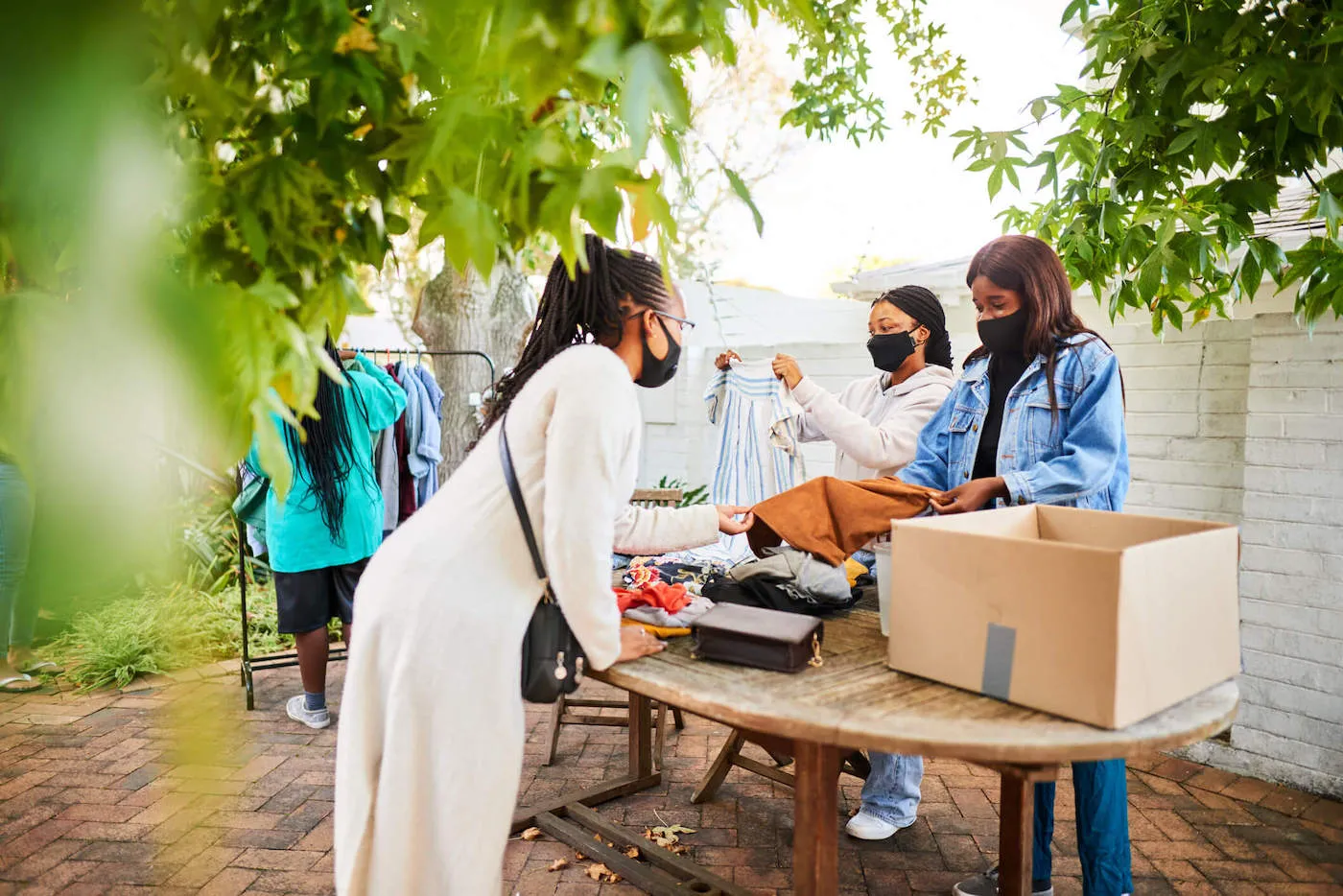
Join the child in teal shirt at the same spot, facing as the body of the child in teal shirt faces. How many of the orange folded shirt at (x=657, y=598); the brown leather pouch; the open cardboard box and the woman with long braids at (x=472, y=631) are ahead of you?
0

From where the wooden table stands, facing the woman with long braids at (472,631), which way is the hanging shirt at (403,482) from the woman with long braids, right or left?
right

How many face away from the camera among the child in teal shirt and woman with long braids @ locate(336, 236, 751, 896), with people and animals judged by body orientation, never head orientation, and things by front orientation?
1

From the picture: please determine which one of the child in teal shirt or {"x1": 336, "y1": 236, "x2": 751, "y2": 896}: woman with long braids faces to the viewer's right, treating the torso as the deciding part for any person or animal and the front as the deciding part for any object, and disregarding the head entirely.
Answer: the woman with long braids

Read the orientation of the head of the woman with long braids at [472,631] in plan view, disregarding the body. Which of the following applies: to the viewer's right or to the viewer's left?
to the viewer's right

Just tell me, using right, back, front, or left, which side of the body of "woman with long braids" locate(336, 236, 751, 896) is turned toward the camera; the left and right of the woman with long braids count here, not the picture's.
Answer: right

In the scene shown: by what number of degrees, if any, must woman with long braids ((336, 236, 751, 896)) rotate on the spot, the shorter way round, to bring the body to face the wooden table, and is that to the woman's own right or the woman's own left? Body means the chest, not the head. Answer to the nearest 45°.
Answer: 0° — they already face it

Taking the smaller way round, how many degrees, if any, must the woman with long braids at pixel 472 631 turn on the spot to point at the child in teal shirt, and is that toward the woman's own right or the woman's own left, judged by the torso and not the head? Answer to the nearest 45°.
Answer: approximately 90° to the woman's own left

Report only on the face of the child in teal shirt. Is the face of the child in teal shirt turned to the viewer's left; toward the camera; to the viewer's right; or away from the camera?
away from the camera

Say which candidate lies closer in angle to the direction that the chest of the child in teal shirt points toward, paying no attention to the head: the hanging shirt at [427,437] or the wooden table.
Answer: the hanging shirt

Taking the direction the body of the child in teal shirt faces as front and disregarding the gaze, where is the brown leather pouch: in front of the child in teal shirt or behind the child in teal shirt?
behind

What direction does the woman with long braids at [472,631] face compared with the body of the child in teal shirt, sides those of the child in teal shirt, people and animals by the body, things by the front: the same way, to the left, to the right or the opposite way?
to the right

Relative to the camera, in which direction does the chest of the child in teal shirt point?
away from the camera

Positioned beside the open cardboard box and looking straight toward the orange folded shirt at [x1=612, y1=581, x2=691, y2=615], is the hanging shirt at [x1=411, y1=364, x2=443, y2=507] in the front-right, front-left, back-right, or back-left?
front-right
